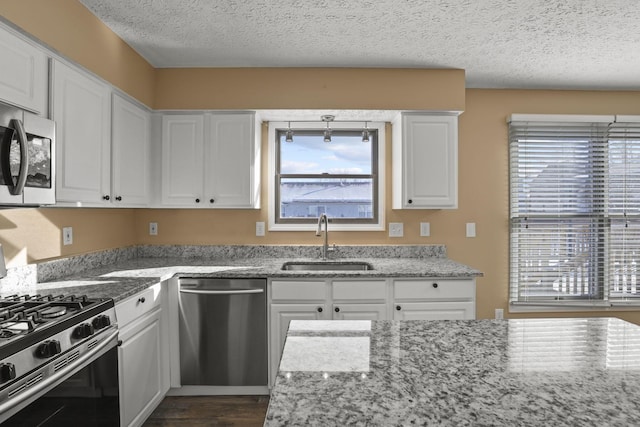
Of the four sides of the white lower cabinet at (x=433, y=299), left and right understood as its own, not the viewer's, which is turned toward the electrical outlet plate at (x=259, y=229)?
right

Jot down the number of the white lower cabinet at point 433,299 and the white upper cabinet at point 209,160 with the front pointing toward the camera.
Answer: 2

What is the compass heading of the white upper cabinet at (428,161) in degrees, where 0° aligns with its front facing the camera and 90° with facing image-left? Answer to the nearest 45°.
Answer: approximately 0°

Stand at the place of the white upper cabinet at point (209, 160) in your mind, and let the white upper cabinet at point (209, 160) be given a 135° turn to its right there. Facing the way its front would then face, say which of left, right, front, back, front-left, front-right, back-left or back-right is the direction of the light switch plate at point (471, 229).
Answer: back-right

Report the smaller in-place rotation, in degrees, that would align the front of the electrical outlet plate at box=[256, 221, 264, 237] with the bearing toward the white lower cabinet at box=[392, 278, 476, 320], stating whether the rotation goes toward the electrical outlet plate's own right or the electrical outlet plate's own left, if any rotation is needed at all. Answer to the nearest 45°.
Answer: approximately 45° to the electrical outlet plate's own left
